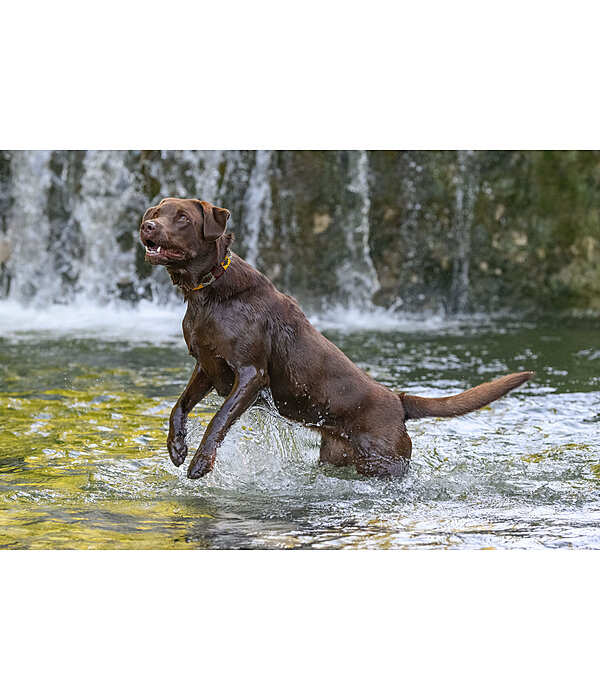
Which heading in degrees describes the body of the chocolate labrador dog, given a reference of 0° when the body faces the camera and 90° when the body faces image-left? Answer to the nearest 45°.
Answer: approximately 45°
